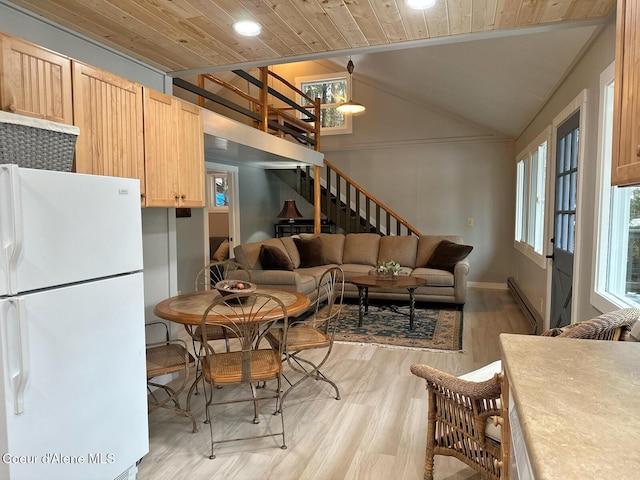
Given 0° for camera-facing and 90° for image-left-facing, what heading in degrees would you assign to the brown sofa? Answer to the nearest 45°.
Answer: approximately 0°

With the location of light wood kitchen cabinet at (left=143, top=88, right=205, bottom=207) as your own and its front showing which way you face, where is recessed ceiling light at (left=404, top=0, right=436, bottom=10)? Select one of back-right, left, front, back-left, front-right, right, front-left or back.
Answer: front

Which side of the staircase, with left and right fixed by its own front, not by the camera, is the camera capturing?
right

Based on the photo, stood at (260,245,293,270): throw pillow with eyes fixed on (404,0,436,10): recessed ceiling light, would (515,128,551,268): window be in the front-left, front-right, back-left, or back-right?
front-left

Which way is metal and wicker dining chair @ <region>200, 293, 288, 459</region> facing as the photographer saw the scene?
facing away from the viewer

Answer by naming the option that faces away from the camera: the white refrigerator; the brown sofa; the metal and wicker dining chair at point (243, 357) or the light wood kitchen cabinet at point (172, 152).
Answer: the metal and wicker dining chair

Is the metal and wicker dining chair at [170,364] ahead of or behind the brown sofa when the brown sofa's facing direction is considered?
ahead

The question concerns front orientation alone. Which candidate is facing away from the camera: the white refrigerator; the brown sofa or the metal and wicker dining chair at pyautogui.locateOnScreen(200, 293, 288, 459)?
the metal and wicker dining chair

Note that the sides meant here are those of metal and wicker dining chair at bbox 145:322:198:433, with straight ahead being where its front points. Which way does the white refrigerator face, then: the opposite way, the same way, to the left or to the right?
to the right

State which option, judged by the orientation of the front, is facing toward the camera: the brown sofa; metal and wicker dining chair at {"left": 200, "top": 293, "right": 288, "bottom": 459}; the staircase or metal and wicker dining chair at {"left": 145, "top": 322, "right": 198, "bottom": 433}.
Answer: the brown sofa

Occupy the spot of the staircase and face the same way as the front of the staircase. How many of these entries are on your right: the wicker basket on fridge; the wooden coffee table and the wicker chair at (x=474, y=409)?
3

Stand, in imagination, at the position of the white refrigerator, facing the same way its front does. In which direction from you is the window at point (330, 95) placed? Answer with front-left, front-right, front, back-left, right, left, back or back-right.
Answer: left
